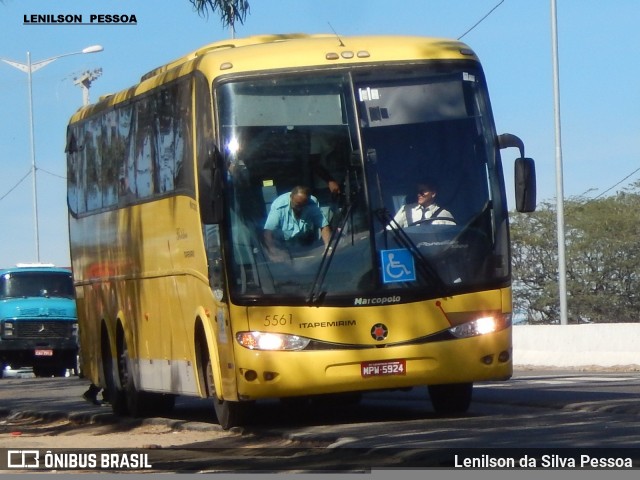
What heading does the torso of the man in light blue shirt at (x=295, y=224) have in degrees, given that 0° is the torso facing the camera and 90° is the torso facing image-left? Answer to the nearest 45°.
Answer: approximately 0°

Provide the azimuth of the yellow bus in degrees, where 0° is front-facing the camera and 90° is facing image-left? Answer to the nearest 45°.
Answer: approximately 0°

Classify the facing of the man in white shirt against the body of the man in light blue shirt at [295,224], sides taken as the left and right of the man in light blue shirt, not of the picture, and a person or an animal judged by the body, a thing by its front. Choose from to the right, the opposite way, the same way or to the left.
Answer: the same way

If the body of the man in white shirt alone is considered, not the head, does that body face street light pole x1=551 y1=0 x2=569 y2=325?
no

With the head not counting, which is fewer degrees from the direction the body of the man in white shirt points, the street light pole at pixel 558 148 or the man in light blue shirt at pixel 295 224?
the man in light blue shirt

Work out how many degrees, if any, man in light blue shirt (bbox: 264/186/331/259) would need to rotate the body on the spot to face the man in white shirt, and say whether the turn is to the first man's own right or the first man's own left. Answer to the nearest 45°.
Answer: approximately 90° to the first man's own left

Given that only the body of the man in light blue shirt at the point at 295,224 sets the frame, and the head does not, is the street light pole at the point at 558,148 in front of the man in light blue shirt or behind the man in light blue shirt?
behind

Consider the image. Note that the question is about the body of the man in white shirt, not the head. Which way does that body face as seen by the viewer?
toward the camera

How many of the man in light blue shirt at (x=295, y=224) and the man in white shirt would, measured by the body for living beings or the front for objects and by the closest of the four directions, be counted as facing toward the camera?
2
